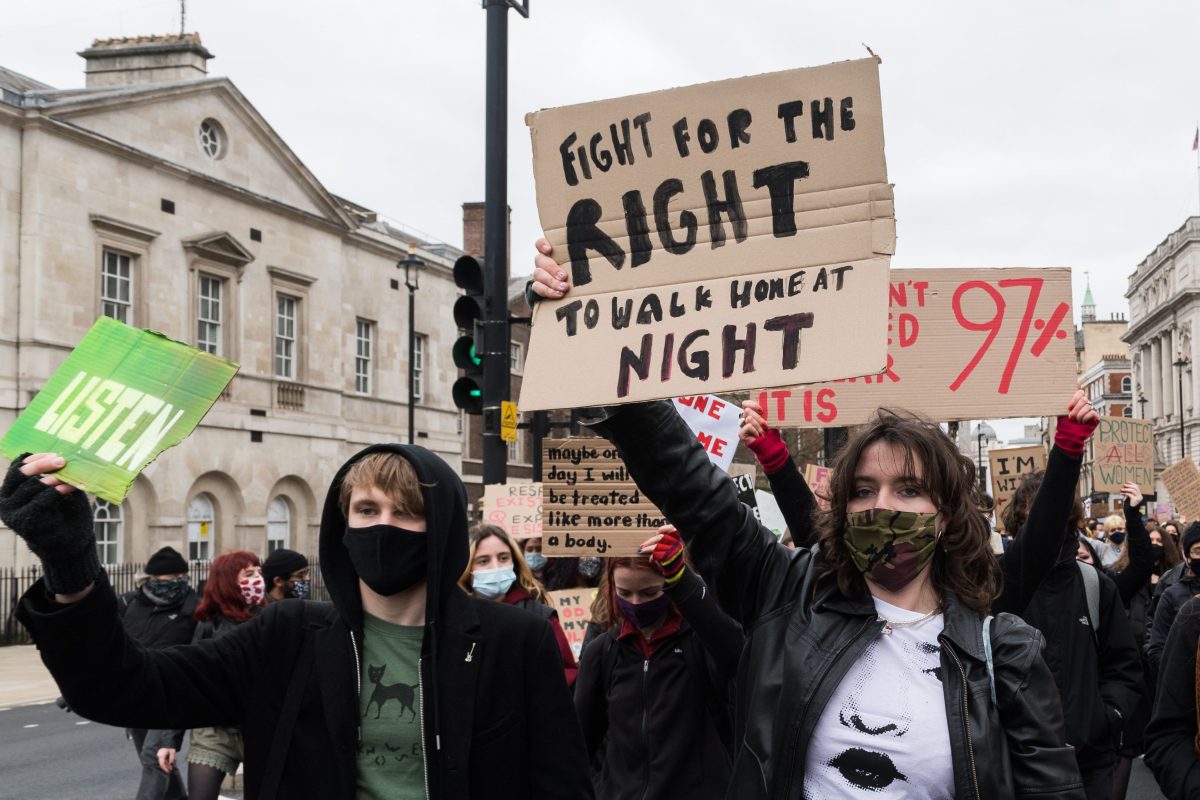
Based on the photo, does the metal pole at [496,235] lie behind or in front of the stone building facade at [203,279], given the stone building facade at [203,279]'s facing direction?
in front

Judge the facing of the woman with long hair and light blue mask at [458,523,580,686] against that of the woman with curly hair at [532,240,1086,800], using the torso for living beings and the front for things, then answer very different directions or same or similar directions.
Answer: same or similar directions

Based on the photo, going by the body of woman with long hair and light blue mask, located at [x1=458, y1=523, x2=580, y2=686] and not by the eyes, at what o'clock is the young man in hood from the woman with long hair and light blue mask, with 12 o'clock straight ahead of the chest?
The young man in hood is roughly at 12 o'clock from the woman with long hair and light blue mask.

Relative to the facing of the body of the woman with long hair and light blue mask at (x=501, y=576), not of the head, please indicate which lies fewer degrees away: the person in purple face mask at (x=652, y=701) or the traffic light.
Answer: the person in purple face mask

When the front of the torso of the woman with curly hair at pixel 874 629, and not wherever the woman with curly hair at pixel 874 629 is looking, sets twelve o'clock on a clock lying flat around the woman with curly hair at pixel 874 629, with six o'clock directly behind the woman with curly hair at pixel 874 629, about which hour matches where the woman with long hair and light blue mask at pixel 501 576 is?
the woman with long hair and light blue mask at pixel 501 576 is roughly at 5 o'clock from the woman with curly hair at pixel 874 629.

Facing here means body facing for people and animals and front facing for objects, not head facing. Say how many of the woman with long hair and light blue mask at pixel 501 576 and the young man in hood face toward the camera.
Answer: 2

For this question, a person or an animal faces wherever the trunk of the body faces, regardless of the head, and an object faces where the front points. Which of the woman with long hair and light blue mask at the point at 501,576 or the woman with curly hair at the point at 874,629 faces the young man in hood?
the woman with long hair and light blue mask at the point at 501,576

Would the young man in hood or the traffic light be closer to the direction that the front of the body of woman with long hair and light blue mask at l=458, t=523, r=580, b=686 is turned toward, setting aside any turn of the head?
the young man in hood

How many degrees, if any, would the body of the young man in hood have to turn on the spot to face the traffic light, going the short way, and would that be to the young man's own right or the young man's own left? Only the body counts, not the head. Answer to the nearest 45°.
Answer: approximately 180°

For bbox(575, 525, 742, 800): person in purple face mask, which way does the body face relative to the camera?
toward the camera

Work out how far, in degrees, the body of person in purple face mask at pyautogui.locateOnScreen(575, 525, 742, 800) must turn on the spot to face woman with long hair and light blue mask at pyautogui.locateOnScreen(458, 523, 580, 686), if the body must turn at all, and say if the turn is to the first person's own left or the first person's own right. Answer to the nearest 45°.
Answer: approximately 135° to the first person's own right

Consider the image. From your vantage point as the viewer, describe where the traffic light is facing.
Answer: facing the viewer and to the left of the viewer

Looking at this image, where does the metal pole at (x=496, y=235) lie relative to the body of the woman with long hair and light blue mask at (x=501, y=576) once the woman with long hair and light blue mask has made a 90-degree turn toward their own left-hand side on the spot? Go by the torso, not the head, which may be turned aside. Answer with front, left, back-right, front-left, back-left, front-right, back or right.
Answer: left

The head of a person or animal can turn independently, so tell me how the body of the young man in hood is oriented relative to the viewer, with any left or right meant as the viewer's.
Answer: facing the viewer

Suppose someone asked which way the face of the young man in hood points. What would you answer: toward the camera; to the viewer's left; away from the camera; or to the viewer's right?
toward the camera

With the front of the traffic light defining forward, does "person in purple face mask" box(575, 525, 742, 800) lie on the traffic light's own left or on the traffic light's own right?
on the traffic light's own left

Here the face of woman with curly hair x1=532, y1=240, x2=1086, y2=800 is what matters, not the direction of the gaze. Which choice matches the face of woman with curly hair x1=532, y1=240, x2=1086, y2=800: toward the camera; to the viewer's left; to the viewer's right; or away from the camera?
toward the camera

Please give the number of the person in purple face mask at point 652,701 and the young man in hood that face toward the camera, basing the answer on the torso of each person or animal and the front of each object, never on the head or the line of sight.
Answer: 2

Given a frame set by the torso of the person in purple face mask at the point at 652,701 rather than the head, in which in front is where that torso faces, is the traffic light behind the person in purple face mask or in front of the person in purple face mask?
behind

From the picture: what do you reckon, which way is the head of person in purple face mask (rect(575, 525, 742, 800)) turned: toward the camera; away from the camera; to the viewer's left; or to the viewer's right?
toward the camera

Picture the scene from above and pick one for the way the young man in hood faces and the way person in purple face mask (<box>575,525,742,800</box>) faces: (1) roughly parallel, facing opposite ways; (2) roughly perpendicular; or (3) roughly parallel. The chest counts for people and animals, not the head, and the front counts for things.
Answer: roughly parallel
